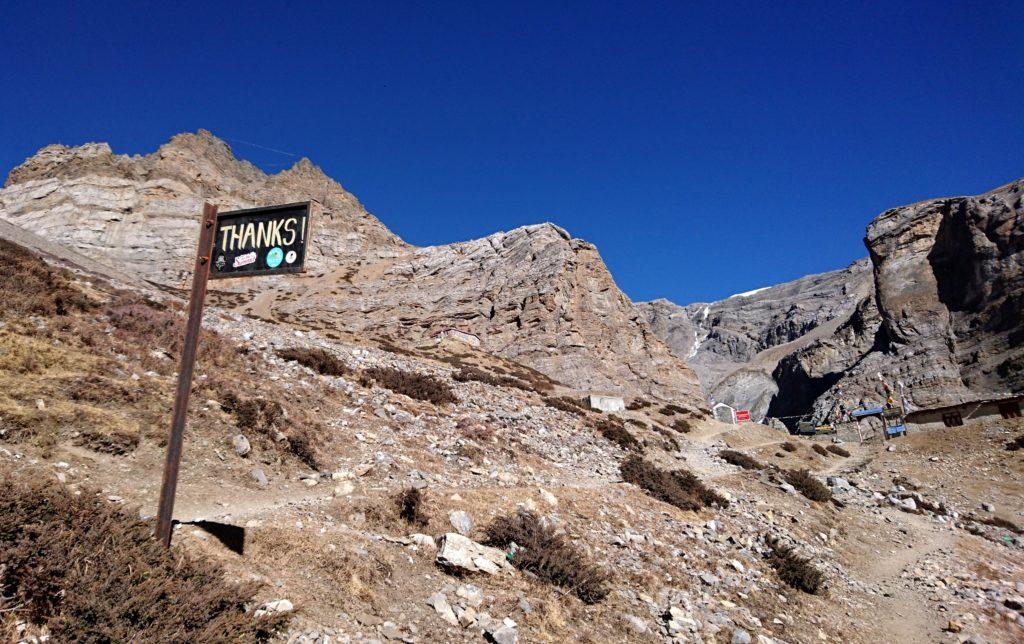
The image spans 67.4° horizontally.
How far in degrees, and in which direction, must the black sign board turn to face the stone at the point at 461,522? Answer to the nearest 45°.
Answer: approximately 135° to its left

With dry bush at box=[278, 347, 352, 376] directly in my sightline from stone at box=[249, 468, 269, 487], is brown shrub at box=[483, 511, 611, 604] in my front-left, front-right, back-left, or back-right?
back-right

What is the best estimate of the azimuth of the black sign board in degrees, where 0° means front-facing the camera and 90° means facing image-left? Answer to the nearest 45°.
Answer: approximately 0°

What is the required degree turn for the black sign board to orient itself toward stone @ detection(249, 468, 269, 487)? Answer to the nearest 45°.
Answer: approximately 180°

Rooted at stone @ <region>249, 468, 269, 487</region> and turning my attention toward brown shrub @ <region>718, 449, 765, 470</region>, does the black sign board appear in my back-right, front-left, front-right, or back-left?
back-right

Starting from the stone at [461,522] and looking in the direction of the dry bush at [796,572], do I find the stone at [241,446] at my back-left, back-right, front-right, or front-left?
back-left

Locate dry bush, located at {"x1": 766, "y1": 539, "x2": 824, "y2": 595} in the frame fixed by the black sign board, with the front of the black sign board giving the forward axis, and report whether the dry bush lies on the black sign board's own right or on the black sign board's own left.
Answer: on the black sign board's own left

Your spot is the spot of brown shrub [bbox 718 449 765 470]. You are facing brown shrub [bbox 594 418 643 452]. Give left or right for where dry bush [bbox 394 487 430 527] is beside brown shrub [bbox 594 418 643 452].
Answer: left

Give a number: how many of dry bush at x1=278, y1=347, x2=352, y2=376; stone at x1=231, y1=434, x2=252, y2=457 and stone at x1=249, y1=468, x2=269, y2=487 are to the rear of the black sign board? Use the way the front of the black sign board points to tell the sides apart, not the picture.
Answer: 3

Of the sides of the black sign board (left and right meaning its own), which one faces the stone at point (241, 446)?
back

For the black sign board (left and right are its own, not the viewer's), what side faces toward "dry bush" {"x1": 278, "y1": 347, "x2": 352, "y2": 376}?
back
